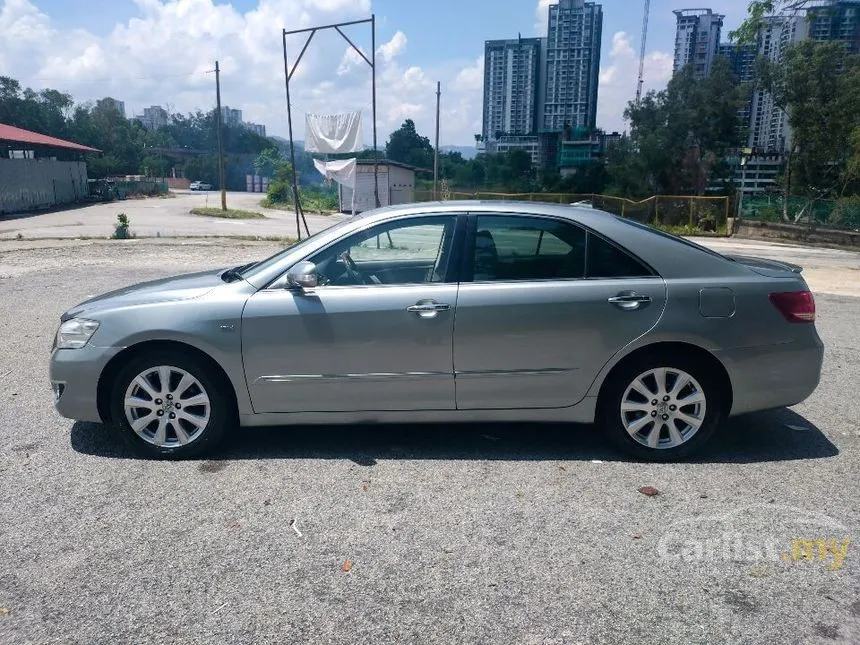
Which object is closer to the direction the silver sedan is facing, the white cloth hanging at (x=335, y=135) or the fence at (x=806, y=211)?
the white cloth hanging

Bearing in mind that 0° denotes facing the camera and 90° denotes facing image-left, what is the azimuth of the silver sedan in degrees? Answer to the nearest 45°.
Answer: approximately 90°

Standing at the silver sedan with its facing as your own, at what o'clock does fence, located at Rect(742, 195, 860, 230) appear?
The fence is roughly at 4 o'clock from the silver sedan.

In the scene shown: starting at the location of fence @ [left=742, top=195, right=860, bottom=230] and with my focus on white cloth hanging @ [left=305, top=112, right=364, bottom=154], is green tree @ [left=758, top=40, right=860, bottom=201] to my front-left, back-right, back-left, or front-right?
back-right

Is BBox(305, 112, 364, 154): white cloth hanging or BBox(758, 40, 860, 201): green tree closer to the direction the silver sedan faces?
the white cloth hanging

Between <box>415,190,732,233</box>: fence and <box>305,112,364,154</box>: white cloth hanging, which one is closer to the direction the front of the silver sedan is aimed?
the white cloth hanging

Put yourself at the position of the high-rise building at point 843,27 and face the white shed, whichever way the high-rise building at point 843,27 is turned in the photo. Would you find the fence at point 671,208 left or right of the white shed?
left

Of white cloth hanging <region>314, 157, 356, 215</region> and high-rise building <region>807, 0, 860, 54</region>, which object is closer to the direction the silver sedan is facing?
the white cloth hanging

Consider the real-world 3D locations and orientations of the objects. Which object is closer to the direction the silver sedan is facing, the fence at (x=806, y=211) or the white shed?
the white shed

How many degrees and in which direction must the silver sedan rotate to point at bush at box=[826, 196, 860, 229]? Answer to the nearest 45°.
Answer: approximately 135° to its right
